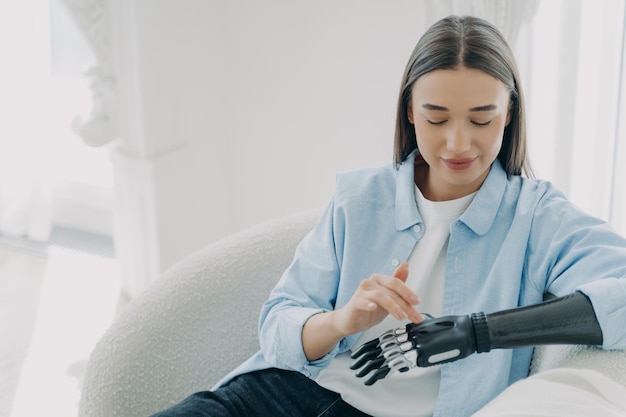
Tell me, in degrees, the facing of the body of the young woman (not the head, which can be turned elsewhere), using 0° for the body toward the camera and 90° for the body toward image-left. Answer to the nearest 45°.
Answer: approximately 0°

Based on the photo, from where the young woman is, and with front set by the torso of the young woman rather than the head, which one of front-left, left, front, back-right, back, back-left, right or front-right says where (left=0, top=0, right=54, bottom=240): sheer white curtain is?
back-right

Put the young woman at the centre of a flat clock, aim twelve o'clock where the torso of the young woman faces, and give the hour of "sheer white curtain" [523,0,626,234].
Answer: The sheer white curtain is roughly at 7 o'clock from the young woman.
